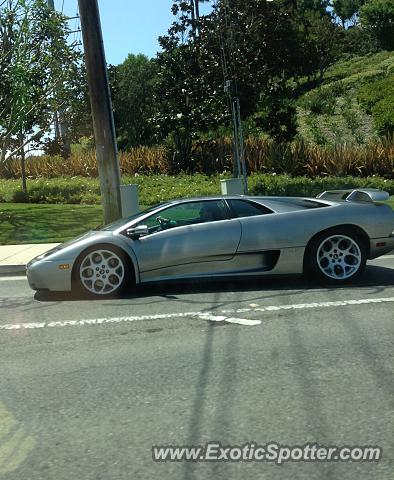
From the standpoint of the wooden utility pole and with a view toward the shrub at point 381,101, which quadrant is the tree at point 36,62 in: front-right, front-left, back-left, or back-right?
front-left

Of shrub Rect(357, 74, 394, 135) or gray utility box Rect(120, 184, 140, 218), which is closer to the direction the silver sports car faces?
the gray utility box

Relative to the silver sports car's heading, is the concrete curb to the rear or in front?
in front

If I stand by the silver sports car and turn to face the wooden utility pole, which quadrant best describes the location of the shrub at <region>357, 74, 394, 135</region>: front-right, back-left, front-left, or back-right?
front-right

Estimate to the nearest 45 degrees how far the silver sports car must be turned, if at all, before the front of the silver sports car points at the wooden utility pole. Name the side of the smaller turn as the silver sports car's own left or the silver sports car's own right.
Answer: approximately 45° to the silver sports car's own right

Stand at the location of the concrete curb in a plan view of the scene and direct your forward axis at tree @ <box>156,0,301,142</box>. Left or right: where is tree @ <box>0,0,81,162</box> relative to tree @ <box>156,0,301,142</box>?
left

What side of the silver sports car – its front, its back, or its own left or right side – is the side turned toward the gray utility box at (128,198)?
right

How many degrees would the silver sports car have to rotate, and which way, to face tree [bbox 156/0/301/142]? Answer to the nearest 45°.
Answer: approximately 90° to its right

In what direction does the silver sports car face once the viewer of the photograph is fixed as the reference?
facing to the left of the viewer

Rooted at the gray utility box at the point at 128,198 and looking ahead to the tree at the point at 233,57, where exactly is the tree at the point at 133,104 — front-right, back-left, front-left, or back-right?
front-left

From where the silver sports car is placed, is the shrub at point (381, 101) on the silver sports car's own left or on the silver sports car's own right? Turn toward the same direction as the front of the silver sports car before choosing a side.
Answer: on the silver sports car's own right

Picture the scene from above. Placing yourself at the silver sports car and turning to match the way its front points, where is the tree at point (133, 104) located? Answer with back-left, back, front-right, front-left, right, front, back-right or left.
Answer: right

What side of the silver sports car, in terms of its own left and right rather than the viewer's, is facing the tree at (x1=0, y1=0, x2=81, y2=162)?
right
